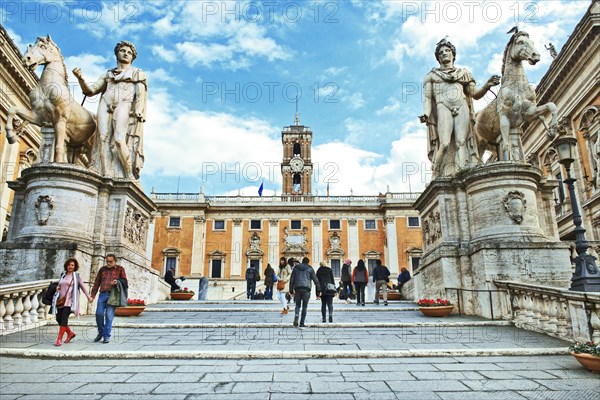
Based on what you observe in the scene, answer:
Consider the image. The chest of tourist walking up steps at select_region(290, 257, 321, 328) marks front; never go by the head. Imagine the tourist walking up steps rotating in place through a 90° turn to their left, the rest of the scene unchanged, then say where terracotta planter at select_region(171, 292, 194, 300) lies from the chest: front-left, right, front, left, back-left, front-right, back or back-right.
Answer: front-right

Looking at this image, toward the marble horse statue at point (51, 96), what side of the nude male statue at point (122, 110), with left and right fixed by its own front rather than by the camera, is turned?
right

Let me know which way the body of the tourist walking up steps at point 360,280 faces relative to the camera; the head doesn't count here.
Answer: away from the camera

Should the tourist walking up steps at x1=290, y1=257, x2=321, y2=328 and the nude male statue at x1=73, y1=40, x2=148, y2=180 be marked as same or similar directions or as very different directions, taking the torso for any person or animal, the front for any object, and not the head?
very different directions

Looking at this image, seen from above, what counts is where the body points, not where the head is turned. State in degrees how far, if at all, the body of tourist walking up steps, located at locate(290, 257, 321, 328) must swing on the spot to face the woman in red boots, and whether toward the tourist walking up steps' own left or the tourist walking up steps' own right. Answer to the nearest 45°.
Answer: approximately 135° to the tourist walking up steps' own left

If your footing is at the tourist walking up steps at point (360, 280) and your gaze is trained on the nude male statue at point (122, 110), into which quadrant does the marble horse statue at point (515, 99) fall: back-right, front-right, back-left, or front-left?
back-left

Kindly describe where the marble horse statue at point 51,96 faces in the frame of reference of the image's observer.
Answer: facing the viewer and to the left of the viewer
